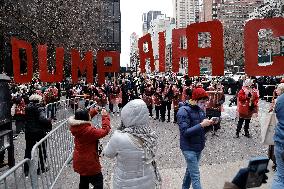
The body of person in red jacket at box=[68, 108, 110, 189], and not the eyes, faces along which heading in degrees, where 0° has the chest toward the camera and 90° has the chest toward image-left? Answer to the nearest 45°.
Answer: approximately 225°

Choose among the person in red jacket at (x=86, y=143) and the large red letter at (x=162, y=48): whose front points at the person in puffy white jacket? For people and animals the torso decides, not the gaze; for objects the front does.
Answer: the large red letter

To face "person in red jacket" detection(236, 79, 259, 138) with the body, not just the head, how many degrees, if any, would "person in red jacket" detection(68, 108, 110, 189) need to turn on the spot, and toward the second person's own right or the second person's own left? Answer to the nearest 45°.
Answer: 0° — they already face them

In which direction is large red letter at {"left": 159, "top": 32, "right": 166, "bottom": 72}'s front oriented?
toward the camera

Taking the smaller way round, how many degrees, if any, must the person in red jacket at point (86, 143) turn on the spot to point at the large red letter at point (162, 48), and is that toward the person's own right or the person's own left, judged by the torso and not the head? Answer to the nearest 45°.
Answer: approximately 45° to the person's own left

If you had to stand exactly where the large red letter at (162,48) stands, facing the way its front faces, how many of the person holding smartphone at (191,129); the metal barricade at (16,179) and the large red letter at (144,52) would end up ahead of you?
2

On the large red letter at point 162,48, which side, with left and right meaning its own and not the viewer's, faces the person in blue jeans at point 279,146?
front

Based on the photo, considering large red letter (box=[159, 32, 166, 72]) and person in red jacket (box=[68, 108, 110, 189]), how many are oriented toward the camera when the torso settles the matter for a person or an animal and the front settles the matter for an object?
1

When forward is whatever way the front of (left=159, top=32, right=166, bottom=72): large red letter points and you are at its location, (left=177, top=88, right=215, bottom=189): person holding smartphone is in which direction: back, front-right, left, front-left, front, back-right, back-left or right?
front
